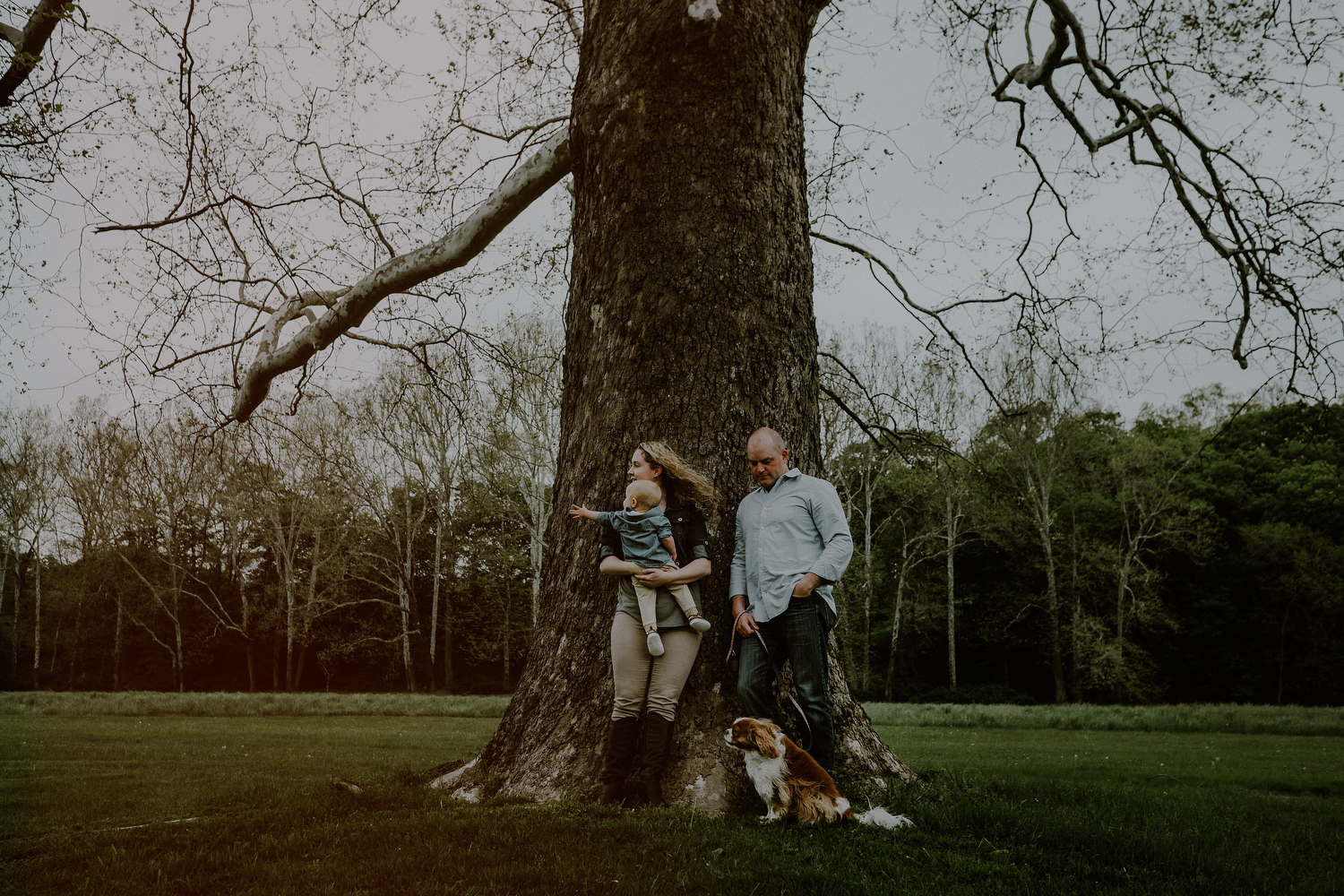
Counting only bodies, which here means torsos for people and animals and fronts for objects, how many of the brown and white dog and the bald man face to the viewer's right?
0

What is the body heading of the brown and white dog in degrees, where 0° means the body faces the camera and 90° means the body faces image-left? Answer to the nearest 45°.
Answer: approximately 90°

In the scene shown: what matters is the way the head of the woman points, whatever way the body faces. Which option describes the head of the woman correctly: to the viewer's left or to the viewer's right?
to the viewer's left

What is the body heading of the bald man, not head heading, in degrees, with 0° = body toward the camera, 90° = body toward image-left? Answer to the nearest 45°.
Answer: approximately 45°
